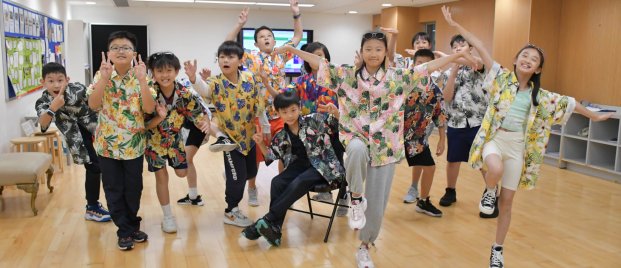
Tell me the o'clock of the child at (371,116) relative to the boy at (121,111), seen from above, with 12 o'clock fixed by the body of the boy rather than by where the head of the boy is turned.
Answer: The child is roughly at 10 o'clock from the boy.

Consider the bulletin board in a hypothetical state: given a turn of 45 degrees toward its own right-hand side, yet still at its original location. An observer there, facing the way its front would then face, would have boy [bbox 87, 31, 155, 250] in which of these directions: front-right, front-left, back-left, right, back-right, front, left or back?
front

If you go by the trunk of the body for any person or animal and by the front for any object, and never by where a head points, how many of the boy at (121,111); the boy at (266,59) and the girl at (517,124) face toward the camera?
3

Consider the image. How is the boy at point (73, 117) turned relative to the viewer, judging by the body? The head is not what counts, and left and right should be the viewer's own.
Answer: facing the viewer

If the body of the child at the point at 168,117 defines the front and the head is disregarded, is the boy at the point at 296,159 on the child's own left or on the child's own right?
on the child's own left

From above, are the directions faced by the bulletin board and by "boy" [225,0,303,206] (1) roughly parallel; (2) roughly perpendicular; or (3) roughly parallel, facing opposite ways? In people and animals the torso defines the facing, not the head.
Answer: roughly perpendicular

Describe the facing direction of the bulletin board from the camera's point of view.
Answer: facing the viewer and to the right of the viewer

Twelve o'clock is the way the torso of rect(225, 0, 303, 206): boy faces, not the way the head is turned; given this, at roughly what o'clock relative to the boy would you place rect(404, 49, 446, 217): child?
The child is roughly at 10 o'clock from the boy.

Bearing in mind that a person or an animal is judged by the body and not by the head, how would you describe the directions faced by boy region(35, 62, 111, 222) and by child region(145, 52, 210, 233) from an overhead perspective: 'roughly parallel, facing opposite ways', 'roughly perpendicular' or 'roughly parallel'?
roughly parallel

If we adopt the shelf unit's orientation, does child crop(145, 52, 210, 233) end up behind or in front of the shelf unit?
in front

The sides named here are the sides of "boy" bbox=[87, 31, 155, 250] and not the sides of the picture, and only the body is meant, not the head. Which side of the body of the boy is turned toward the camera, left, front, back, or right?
front

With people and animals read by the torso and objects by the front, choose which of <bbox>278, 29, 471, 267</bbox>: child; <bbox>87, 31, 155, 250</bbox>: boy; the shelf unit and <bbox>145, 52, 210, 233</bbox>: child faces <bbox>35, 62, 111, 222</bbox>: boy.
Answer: the shelf unit

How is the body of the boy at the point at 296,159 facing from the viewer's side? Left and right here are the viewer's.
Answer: facing the viewer and to the left of the viewer

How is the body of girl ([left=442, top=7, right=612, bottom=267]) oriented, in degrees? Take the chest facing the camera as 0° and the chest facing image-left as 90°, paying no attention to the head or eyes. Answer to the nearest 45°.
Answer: approximately 0°

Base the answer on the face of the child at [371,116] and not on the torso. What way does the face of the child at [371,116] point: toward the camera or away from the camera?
toward the camera

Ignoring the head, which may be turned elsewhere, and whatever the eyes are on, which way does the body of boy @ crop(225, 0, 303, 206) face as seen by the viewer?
toward the camera

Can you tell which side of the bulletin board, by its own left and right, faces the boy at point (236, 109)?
front

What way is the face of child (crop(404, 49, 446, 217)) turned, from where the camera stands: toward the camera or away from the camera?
toward the camera
